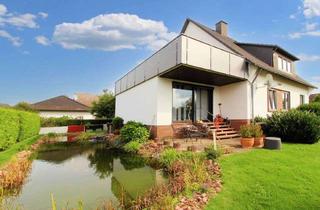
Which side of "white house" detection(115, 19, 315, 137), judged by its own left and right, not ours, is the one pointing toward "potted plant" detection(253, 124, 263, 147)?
front

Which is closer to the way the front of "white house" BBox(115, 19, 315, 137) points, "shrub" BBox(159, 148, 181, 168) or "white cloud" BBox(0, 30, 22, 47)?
the shrub

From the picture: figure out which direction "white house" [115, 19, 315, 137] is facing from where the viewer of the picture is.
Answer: facing the viewer and to the right of the viewer

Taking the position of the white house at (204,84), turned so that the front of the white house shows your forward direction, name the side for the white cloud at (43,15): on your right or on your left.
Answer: on your right

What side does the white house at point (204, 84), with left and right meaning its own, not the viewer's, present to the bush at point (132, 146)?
right

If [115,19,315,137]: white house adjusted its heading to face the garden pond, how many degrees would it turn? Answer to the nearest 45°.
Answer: approximately 90° to its right

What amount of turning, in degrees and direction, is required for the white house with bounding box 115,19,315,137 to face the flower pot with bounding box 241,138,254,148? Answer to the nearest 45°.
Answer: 0° — it already faces it

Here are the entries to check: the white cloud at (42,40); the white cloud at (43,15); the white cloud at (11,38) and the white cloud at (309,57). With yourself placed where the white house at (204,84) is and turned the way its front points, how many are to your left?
1

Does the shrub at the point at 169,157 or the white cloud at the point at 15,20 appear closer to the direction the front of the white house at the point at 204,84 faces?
the shrub

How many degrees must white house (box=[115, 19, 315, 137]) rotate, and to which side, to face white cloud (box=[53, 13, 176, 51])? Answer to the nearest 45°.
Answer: approximately 135° to its right
